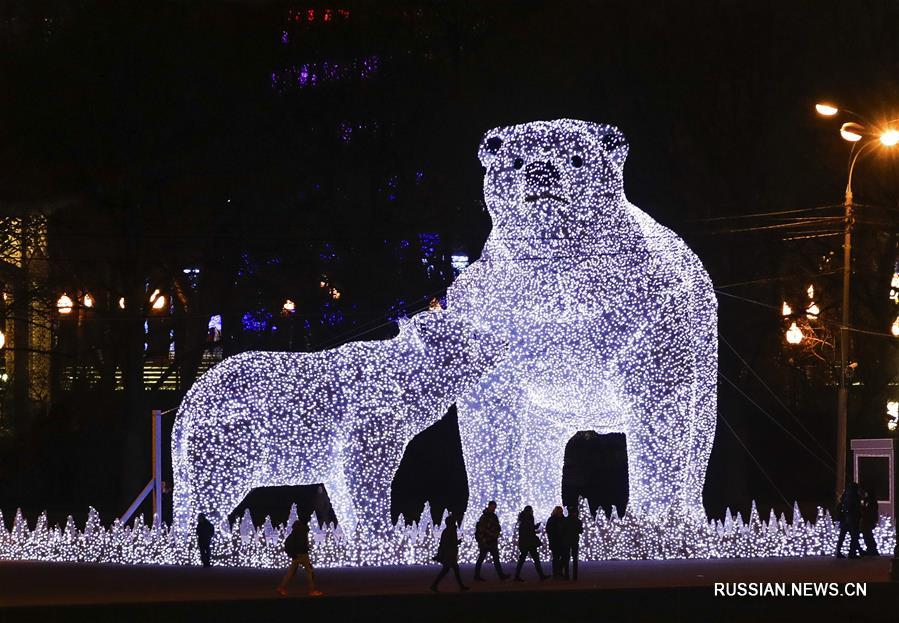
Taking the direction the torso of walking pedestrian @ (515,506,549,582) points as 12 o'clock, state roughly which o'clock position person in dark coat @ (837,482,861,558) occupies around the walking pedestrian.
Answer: The person in dark coat is roughly at 11 o'clock from the walking pedestrian.

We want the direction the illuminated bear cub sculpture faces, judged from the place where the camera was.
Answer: facing to the right of the viewer

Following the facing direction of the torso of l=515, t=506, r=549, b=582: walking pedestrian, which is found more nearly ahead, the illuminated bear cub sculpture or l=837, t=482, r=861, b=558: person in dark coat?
the person in dark coat

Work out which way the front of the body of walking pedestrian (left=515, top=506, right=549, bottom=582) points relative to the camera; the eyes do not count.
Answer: to the viewer's right

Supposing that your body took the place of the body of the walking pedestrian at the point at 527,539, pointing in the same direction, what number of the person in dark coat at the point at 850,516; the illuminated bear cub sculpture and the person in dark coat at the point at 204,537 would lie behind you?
2

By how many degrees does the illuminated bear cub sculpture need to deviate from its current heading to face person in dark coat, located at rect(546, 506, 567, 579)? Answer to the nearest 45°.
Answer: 0° — it already faces them

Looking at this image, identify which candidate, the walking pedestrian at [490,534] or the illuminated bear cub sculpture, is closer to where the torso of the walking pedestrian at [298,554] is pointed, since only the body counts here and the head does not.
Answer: the walking pedestrian

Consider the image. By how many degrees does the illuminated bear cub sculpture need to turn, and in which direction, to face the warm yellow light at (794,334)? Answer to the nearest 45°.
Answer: approximately 45° to its left

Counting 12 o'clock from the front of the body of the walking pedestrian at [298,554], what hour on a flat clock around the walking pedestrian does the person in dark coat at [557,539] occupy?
The person in dark coat is roughly at 11 o'clock from the walking pedestrian.

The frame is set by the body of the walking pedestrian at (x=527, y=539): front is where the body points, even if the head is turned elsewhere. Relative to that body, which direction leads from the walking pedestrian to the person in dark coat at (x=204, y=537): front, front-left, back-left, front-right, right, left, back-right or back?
back
